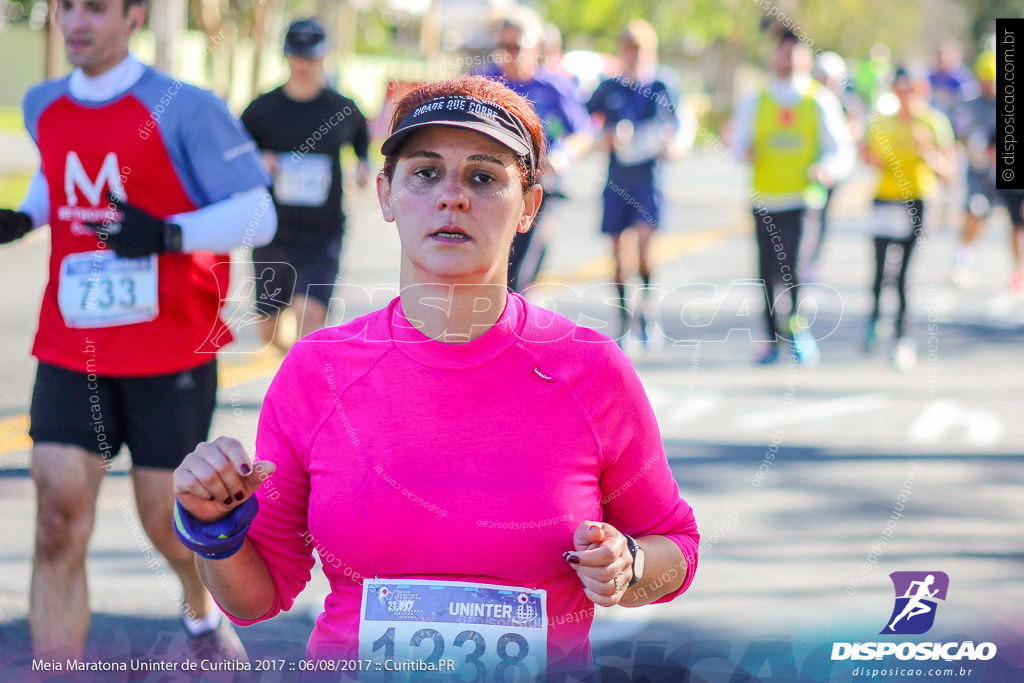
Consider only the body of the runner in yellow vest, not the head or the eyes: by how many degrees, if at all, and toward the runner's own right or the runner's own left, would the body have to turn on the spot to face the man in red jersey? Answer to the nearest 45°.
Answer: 0° — they already face them

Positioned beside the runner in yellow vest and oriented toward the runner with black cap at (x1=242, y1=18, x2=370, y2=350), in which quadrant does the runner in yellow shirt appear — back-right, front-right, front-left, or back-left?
back-left

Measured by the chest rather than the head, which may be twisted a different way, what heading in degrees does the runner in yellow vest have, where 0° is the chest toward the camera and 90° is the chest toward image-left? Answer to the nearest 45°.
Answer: approximately 0°

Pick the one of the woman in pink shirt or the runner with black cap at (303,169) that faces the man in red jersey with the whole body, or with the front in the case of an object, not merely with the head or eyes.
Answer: the runner with black cap

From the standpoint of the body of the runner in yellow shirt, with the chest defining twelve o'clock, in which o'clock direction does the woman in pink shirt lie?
The woman in pink shirt is roughly at 12 o'clock from the runner in yellow shirt.

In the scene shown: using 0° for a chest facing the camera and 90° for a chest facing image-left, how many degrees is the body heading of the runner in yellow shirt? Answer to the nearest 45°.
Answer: approximately 0°

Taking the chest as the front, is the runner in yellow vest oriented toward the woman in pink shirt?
yes

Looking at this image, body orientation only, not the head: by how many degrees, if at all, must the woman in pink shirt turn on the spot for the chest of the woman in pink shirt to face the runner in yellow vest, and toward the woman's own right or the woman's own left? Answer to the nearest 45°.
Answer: approximately 180°

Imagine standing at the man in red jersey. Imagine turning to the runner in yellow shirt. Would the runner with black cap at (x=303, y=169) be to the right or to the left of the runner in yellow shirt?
left

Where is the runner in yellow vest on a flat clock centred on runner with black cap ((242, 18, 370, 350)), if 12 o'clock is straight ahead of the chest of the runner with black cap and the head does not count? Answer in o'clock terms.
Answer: The runner in yellow vest is roughly at 8 o'clock from the runner with black cap.

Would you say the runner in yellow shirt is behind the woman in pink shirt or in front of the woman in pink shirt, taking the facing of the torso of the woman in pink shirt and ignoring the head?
behind
